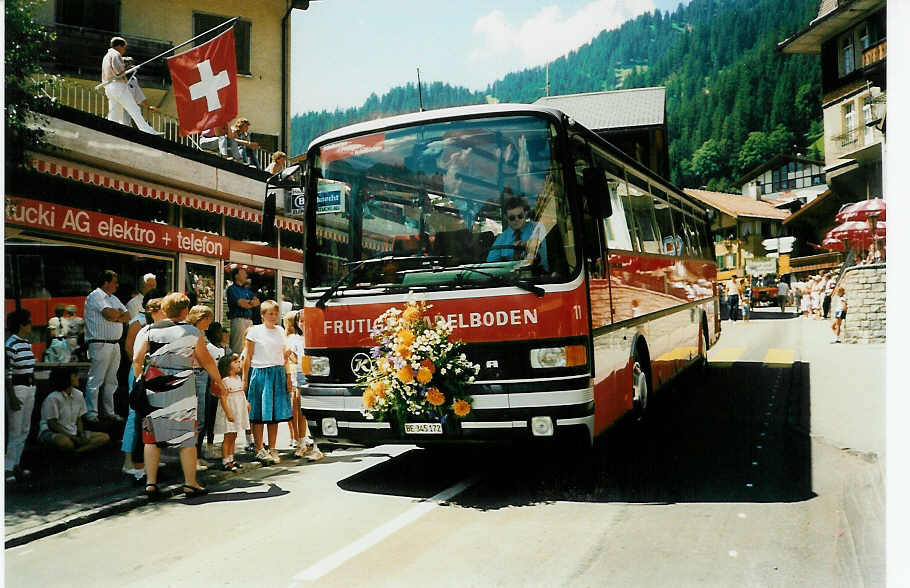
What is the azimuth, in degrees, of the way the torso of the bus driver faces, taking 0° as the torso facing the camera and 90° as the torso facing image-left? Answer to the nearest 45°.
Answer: approximately 45°

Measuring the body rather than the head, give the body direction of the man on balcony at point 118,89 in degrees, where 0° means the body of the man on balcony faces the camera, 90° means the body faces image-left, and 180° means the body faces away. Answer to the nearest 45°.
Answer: approximately 270°

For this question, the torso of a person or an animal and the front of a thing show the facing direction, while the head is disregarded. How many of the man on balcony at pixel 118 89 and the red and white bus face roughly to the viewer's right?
1

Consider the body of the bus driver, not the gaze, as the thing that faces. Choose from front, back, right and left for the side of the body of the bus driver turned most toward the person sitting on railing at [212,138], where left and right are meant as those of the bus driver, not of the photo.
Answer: right

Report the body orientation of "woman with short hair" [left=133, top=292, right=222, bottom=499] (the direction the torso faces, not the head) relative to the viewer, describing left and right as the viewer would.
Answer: facing away from the viewer and to the right of the viewer

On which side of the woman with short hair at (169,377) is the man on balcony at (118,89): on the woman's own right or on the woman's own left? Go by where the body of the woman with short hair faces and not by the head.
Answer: on the woman's own left

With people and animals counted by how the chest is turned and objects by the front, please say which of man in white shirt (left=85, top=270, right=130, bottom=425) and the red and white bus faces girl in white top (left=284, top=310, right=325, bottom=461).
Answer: the man in white shirt

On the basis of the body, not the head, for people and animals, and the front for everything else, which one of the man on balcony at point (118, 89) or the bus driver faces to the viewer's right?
the man on balcony
